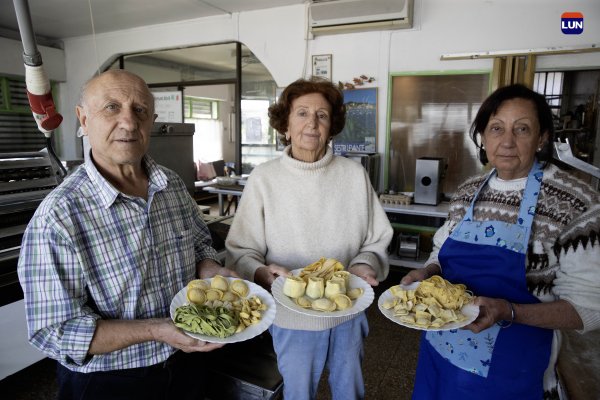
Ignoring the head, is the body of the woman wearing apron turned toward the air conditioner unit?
no

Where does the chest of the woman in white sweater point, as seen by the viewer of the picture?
toward the camera

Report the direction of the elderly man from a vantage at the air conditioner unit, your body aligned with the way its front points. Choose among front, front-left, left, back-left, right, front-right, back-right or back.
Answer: front

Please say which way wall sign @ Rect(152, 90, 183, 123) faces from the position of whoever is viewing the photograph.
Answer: facing the viewer

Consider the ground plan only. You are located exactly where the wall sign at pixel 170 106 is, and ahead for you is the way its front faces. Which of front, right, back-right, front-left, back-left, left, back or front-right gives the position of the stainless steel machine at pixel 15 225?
front

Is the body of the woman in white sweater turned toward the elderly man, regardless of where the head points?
no

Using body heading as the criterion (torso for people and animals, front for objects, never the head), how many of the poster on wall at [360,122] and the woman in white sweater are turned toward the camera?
2

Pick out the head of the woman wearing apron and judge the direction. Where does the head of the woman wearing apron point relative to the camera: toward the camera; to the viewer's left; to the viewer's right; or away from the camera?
toward the camera

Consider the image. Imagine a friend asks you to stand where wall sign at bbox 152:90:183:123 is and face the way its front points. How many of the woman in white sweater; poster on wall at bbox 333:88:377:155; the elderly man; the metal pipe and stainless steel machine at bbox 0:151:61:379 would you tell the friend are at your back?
0

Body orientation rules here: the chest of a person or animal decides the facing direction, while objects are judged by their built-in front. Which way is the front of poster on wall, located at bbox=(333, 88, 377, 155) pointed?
toward the camera

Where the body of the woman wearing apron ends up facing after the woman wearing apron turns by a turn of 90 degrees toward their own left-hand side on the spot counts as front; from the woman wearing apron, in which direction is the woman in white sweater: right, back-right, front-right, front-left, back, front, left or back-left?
back-right

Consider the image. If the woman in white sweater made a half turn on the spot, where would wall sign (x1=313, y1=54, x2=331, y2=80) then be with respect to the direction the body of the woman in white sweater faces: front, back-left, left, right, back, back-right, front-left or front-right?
front

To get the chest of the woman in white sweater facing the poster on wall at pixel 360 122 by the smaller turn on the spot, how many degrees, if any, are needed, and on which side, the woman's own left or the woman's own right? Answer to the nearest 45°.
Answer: approximately 180°

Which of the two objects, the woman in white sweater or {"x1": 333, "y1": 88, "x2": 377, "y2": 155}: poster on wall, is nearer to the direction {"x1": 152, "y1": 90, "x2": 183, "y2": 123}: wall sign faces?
the woman in white sweater

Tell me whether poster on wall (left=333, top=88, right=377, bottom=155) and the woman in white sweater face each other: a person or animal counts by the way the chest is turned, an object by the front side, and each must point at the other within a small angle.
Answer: no

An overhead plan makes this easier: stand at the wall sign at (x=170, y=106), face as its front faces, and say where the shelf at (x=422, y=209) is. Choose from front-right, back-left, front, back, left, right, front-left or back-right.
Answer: front-left

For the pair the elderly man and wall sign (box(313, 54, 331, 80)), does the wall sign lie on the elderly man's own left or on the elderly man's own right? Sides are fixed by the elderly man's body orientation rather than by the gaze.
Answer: on the elderly man's own left

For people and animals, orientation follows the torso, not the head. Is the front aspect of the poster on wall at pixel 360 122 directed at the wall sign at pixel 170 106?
no

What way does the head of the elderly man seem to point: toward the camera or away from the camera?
toward the camera
